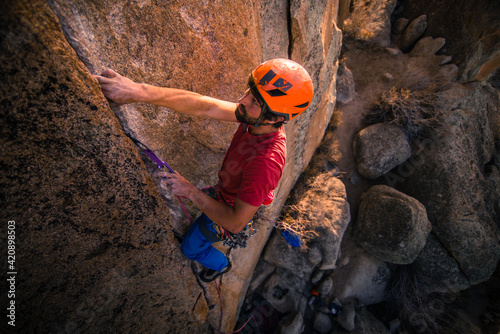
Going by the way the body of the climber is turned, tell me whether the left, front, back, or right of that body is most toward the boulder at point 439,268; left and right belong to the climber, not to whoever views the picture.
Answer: back

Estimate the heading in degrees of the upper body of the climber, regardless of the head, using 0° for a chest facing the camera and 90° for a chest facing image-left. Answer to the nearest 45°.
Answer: approximately 90°

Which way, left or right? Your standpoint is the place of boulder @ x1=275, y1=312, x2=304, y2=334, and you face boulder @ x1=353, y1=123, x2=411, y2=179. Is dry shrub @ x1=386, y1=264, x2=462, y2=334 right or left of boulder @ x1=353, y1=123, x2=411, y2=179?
right

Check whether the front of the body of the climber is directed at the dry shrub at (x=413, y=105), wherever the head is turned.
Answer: no

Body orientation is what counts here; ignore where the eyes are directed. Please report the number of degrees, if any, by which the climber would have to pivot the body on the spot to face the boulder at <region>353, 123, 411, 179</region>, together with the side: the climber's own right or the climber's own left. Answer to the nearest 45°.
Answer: approximately 135° to the climber's own right

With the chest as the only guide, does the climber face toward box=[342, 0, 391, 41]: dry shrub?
no

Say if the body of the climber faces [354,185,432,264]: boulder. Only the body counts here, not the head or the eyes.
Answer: no

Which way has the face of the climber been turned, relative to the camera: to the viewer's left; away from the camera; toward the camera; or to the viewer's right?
to the viewer's left
